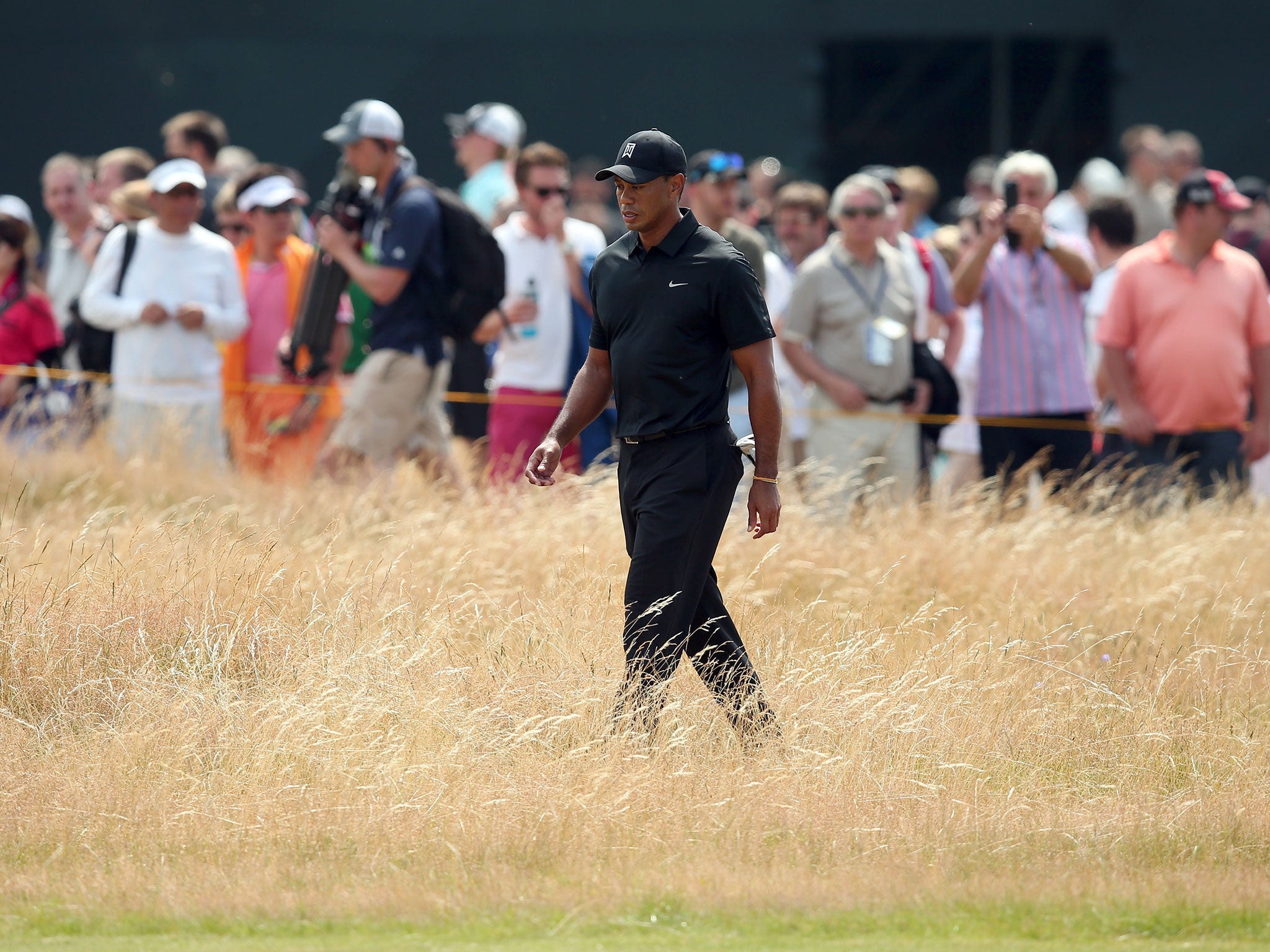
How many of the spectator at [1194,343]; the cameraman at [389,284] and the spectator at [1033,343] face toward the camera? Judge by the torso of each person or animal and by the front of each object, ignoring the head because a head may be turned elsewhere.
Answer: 2

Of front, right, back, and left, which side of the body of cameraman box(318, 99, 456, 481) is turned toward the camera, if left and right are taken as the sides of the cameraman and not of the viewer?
left

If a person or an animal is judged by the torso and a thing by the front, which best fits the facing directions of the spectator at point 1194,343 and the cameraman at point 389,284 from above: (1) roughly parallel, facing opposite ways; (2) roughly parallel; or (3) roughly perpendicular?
roughly perpendicular

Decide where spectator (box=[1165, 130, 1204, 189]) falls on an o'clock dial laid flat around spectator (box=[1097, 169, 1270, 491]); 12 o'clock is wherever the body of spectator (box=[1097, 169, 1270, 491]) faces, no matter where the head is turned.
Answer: spectator (box=[1165, 130, 1204, 189]) is roughly at 6 o'clock from spectator (box=[1097, 169, 1270, 491]).

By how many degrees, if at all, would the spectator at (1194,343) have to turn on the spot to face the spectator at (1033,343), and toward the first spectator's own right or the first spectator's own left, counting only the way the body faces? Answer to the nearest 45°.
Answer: approximately 90° to the first spectator's own right
